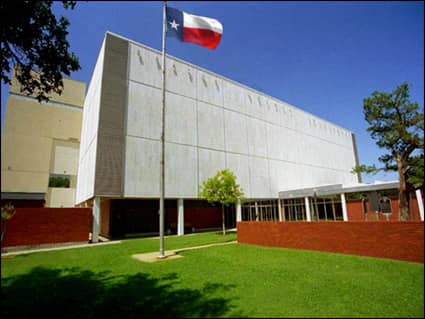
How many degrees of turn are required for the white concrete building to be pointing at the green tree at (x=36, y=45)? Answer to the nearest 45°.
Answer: approximately 45° to its right

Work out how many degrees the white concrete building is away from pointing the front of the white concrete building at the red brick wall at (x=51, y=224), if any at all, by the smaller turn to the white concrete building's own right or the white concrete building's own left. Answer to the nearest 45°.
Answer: approximately 90° to the white concrete building's own right

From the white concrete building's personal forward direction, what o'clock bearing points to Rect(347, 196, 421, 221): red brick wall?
The red brick wall is roughly at 10 o'clock from the white concrete building.

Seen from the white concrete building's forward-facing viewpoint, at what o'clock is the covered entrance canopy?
The covered entrance canopy is roughly at 10 o'clock from the white concrete building.

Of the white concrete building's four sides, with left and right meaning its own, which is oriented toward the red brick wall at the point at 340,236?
front

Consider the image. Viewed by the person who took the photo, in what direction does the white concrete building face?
facing the viewer and to the right of the viewer
